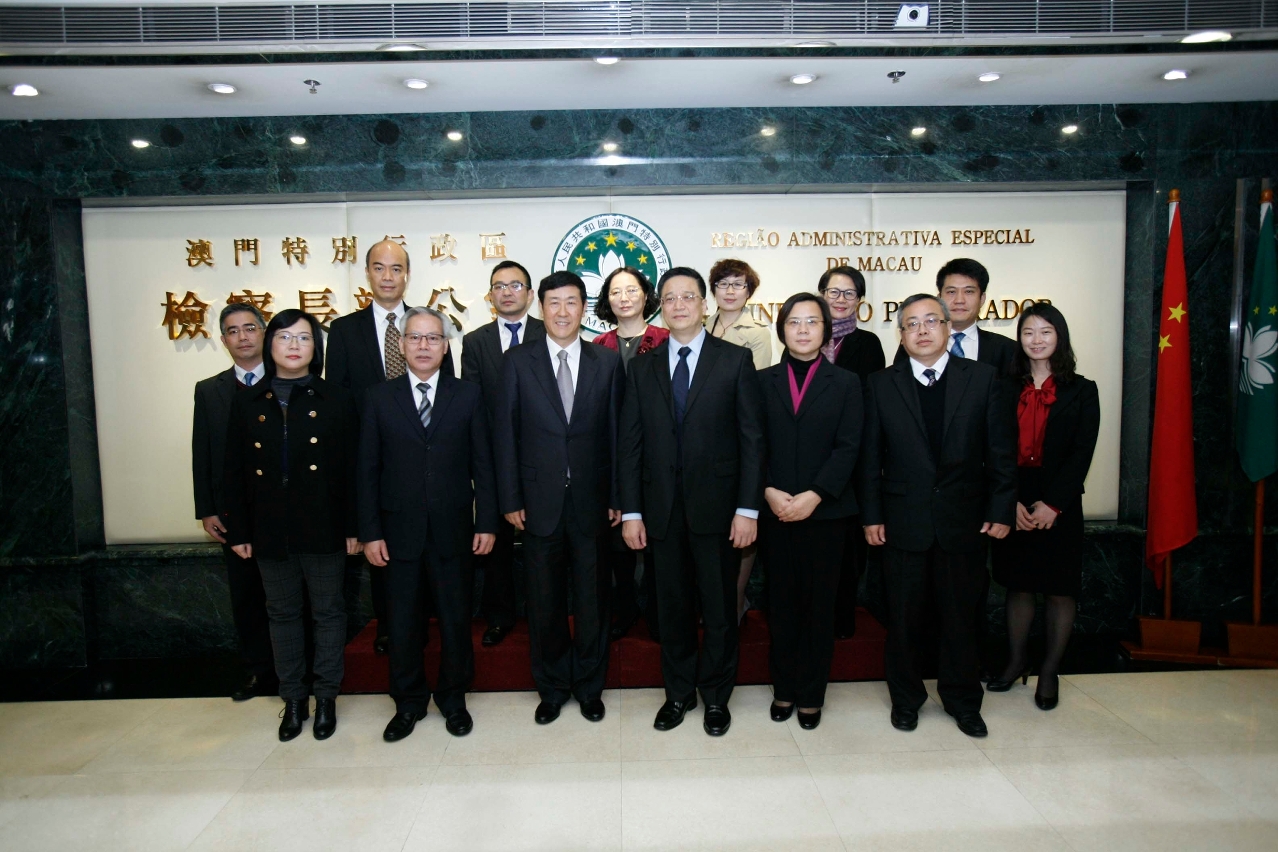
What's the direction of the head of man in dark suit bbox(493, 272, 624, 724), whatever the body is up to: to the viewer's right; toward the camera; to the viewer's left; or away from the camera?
toward the camera

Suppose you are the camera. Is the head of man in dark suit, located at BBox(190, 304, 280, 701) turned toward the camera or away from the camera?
toward the camera

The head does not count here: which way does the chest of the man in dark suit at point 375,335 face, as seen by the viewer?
toward the camera

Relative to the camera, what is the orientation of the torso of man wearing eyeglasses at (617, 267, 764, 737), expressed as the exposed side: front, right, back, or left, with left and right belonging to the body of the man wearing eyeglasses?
front

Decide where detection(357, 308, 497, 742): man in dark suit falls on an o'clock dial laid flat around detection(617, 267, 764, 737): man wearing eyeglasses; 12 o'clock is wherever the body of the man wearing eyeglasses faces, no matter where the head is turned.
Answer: The man in dark suit is roughly at 3 o'clock from the man wearing eyeglasses.

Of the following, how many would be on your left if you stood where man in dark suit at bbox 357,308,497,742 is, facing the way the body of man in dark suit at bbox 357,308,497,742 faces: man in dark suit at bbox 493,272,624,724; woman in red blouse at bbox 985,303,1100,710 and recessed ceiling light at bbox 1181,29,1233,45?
3

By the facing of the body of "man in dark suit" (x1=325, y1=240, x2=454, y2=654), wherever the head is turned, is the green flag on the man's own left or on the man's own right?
on the man's own left

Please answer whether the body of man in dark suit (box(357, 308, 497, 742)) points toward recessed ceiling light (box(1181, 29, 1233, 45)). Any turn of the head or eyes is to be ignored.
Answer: no

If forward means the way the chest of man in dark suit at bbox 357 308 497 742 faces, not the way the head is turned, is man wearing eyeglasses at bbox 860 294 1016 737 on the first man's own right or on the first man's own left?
on the first man's own left

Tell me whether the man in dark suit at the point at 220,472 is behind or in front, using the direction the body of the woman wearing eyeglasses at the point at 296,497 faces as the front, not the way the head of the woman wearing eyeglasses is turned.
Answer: behind

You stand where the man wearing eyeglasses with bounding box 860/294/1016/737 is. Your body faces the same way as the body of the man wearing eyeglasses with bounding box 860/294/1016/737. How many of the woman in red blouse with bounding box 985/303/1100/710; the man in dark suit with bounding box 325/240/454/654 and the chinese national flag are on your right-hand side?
1

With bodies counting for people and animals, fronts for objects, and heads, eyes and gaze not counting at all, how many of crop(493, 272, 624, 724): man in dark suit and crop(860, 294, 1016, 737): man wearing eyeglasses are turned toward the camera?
2

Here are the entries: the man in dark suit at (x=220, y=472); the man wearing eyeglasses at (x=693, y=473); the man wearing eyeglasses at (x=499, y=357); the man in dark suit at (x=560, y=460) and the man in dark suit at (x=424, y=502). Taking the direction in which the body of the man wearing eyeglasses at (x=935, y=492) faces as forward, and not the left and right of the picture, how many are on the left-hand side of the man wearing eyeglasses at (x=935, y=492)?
0

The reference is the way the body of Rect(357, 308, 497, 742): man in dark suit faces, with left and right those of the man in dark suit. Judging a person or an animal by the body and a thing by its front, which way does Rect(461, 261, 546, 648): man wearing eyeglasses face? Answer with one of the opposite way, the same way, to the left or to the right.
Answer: the same way

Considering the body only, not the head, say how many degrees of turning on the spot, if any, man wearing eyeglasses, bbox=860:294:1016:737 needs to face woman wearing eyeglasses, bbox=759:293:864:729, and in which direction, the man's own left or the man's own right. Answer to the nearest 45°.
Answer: approximately 90° to the man's own right

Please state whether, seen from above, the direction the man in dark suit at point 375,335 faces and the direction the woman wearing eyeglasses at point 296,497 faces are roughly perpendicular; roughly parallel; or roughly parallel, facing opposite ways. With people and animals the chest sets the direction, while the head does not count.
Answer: roughly parallel

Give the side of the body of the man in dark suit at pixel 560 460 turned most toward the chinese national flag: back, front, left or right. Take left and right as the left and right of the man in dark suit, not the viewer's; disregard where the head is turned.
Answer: left

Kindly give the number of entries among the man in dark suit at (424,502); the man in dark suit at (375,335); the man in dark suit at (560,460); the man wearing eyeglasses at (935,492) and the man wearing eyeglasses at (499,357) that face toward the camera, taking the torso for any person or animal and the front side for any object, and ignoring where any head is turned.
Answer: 5

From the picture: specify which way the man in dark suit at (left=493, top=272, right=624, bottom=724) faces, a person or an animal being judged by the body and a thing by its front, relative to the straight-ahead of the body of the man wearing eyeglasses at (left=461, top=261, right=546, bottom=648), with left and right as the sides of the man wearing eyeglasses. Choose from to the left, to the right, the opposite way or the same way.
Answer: the same way

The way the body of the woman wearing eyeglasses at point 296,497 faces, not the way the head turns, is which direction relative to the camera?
toward the camera
